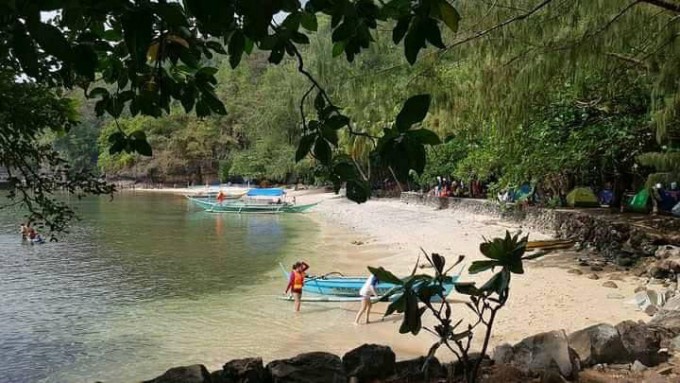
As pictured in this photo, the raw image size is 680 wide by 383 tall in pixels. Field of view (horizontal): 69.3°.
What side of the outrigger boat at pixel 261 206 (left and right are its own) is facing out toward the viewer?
left

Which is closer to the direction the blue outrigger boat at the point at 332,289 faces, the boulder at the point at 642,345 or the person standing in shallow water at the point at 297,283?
the boulder

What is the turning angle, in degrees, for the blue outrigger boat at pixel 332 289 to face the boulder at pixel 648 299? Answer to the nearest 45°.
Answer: approximately 45° to its right

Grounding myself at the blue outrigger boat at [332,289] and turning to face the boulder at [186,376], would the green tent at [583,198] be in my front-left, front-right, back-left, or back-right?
back-left

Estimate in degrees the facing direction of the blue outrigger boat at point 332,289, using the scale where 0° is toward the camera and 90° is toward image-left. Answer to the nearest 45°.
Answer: approximately 270°
